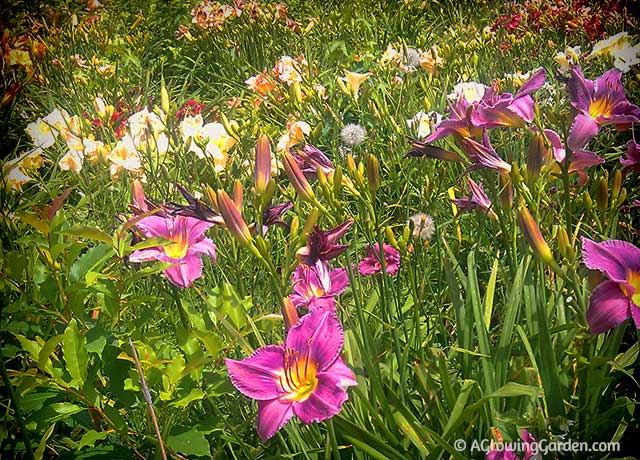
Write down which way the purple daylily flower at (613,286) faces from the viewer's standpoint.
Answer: facing the viewer

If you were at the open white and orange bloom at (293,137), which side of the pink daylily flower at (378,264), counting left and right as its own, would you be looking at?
back

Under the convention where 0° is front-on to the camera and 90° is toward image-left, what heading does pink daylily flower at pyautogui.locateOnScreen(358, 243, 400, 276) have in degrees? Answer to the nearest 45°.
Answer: approximately 0°

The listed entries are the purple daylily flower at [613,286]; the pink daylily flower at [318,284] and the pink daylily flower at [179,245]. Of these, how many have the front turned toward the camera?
3
